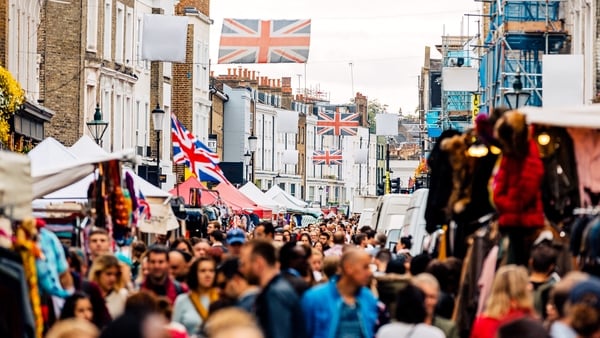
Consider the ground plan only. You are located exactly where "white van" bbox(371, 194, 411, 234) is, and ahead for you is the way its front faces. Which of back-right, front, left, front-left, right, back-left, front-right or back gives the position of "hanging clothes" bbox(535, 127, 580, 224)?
back

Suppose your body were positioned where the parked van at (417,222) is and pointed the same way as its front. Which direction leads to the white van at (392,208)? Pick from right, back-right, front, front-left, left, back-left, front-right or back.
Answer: back-right

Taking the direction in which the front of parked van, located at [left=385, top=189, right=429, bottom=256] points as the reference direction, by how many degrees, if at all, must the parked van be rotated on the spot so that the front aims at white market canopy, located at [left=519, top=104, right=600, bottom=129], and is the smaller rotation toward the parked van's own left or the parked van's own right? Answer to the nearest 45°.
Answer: approximately 180°

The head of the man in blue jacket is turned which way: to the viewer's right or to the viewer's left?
to the viewer's left
